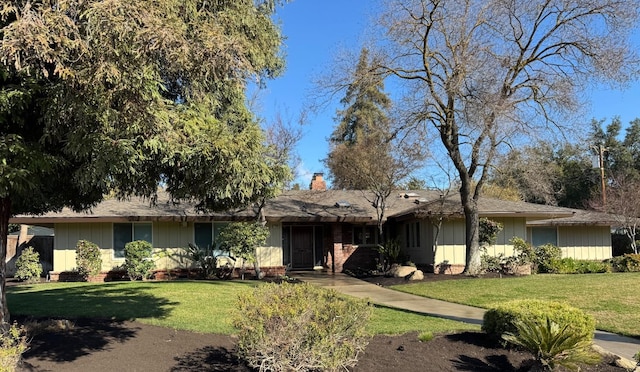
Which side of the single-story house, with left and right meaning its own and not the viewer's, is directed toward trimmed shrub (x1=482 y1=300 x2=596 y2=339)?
front

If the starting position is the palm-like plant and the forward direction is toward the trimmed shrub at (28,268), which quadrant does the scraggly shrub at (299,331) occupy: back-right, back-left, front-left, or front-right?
front-left

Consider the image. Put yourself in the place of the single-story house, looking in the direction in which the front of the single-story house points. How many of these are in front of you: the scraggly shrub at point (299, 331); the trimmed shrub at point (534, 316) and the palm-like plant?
3

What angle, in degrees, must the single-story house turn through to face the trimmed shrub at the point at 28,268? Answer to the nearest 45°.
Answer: approximately 90° to its right

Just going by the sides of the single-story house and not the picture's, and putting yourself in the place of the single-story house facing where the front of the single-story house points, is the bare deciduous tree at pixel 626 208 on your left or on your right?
on your left

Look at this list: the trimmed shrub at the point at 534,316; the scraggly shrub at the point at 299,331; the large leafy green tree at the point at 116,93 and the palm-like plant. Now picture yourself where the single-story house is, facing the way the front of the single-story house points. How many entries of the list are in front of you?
4

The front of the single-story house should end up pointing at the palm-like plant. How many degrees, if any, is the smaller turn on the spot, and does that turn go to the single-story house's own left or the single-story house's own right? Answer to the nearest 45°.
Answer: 0° — it already faces it

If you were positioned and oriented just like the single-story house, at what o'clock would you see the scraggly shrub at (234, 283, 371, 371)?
The scraggly shrub is roughly at 12 o'clock from the single-story house.

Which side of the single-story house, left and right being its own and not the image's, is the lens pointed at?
front
